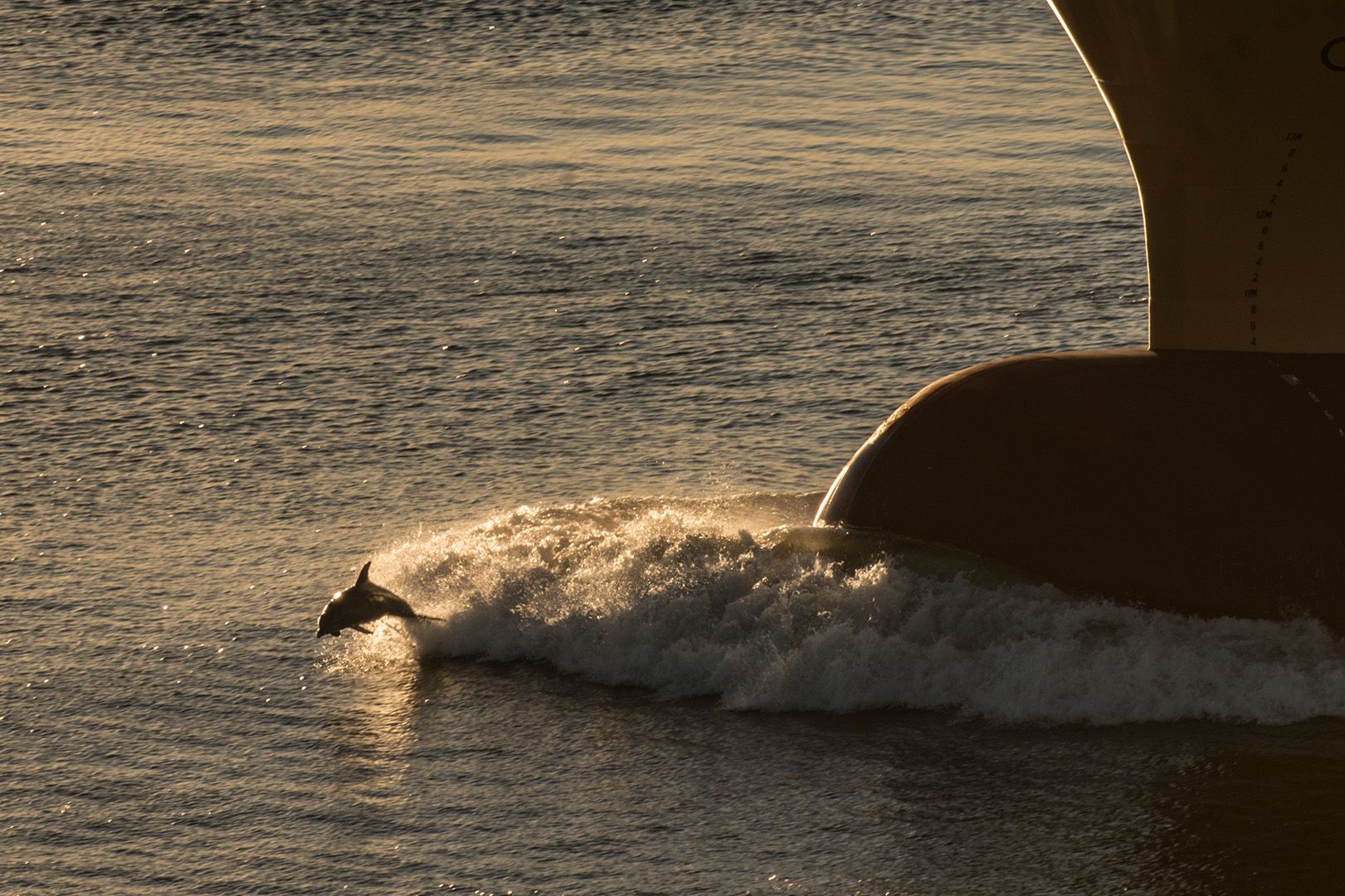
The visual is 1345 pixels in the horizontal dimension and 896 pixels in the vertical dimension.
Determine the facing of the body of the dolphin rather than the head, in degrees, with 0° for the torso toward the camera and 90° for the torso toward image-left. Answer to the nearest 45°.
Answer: approximately 90°
